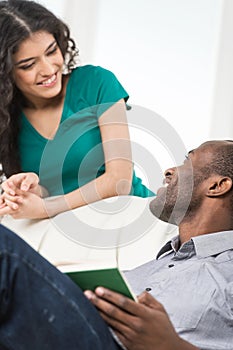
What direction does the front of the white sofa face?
toward the camera

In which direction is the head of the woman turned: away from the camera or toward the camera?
toward the camera

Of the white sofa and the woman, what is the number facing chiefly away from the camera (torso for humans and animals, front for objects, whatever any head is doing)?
0

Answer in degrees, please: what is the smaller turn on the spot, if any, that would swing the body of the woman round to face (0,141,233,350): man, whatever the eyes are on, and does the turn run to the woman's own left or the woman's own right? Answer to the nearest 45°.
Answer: approximately 45° to the woman's own left
